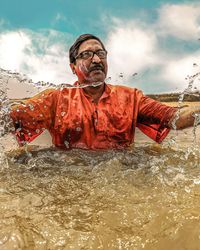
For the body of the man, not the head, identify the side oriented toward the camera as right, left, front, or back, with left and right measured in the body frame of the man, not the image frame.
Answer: front

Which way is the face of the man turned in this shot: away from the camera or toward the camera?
toward the camera
